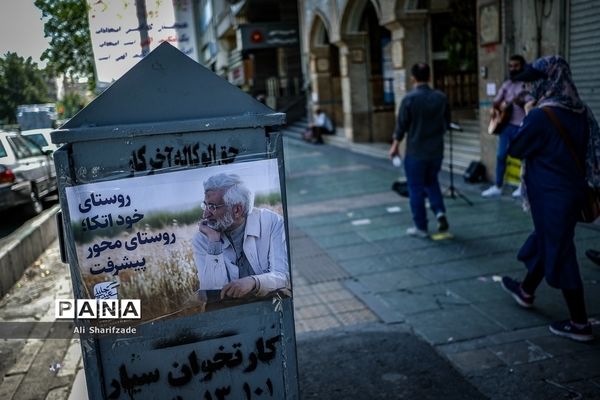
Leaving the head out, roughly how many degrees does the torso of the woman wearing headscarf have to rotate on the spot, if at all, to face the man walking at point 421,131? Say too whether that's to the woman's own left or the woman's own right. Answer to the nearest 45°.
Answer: approximately 45° to the woman's own right

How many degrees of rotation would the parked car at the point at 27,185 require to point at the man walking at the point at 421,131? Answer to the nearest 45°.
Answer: approximately 90° to its right

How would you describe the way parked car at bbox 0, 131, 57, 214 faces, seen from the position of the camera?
facing away from the viewer and to the right of the viewer
